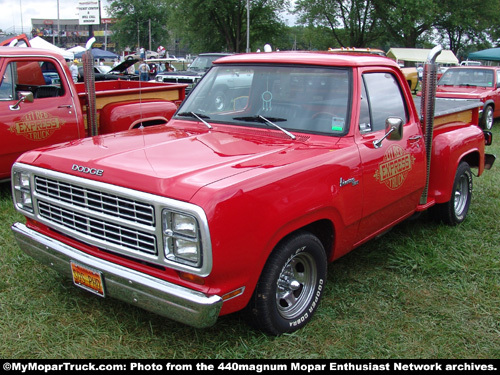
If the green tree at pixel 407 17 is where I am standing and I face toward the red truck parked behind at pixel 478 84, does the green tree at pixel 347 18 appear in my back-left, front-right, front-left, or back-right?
back-right

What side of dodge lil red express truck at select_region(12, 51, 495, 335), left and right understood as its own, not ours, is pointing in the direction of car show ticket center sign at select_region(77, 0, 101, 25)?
right

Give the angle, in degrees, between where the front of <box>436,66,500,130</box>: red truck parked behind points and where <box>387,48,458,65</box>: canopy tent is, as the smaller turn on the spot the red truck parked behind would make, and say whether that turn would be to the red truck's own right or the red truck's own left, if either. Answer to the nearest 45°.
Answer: approximately 135° to the red truck's own right

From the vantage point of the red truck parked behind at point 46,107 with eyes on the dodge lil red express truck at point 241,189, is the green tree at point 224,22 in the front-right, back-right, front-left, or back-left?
back-left

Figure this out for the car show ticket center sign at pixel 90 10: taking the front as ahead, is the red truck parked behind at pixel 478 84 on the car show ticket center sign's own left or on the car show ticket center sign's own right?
on the car show ticket center sign's own left

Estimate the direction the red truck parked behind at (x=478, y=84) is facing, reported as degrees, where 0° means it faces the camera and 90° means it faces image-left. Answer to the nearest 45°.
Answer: approximately 45°

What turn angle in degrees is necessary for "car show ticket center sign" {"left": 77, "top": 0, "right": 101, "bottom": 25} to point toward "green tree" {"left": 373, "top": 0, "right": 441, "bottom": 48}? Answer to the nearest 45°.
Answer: approximately 135° to its left
